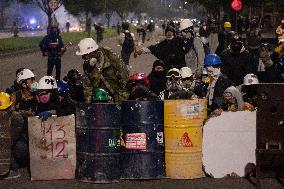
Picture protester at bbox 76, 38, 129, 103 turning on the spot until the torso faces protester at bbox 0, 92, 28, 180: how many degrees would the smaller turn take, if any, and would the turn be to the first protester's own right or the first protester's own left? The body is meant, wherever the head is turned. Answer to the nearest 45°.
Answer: approximately 45° to the first protester's own right

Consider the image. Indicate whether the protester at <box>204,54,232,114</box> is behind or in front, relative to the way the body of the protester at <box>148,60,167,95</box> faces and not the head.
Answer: in front

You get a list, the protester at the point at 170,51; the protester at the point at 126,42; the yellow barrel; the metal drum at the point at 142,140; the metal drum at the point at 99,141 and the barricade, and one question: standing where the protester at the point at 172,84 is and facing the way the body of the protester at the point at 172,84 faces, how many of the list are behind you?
2

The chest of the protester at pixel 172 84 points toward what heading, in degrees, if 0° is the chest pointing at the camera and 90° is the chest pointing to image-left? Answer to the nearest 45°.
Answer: approximately 0°

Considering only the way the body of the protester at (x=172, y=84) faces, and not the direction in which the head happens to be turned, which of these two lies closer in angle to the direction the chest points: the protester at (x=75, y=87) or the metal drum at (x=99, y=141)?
the metal drum
